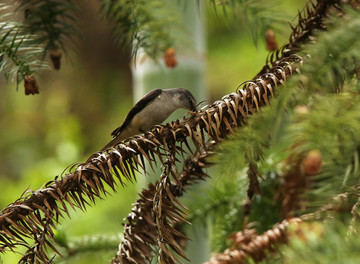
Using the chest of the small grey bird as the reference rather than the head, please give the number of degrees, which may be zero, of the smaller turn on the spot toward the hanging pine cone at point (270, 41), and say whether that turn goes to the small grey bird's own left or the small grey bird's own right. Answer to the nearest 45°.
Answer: approximately 45° to the small grey bird's own left

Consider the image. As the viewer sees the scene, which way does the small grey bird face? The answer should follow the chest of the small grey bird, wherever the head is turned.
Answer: to the viewer's right

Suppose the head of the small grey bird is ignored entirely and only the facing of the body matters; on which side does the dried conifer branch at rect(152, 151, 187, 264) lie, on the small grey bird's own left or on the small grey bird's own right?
on the small grey bird's own right

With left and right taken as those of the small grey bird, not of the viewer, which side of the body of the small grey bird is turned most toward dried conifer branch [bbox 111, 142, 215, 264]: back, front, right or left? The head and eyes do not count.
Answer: right

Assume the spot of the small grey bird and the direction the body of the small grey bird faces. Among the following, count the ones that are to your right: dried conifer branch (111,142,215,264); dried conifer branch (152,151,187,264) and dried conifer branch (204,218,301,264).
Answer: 3

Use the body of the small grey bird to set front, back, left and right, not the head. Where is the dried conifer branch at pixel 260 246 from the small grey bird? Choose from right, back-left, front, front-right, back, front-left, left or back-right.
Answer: right
